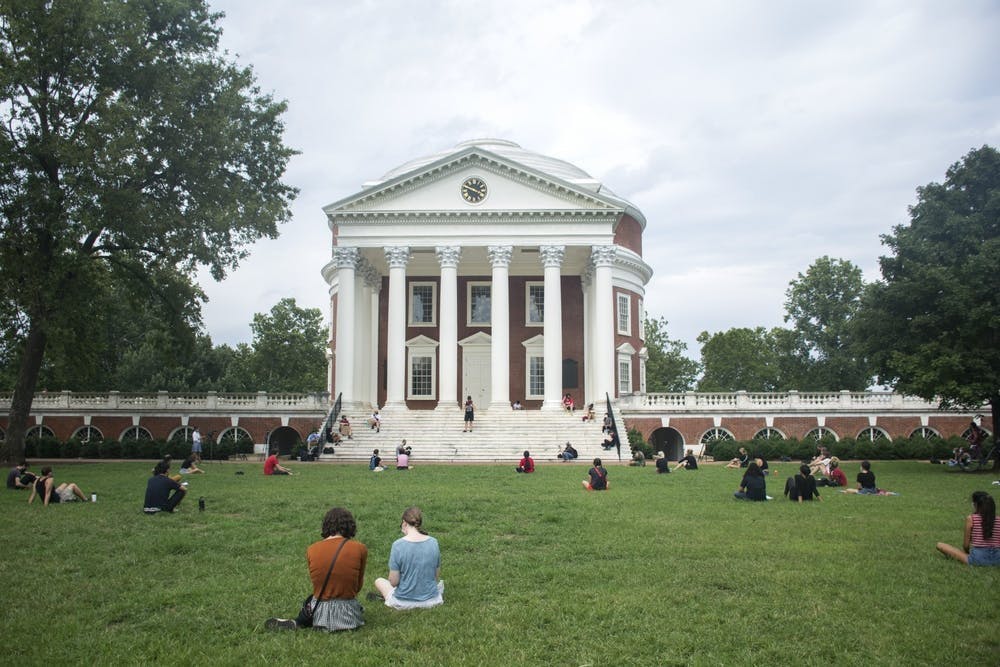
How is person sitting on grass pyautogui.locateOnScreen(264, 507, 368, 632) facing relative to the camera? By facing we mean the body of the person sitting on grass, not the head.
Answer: away from the camera

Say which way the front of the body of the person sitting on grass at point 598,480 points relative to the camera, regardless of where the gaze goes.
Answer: away from the camera

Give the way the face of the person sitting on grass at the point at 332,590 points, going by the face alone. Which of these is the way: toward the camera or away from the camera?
away from the camera

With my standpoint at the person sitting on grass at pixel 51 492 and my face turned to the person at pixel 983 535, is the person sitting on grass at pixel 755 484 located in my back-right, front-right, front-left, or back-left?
front-left

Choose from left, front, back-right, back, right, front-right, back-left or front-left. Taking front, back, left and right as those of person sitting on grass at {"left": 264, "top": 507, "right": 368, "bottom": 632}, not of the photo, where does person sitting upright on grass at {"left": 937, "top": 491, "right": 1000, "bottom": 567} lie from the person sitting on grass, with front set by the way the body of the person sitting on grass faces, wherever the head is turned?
right

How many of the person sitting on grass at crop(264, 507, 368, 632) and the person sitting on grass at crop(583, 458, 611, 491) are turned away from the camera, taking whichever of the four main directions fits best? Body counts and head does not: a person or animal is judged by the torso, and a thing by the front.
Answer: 2

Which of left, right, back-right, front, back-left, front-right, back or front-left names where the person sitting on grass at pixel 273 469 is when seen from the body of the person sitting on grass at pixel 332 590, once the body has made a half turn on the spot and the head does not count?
back

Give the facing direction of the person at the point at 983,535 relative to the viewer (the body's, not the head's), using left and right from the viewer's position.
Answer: facing away from the viewer and to the left of the viewer

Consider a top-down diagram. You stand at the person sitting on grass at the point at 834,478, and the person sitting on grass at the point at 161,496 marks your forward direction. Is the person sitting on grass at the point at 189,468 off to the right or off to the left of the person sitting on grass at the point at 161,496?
right

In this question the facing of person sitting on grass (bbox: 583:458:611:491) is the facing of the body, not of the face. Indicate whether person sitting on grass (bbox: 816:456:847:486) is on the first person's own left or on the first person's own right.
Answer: on the first person's own right

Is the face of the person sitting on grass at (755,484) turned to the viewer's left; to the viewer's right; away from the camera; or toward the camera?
away from the camera

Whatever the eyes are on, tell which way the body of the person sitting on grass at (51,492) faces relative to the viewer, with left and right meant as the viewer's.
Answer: facing away from the viewer and to the right of the viewer
